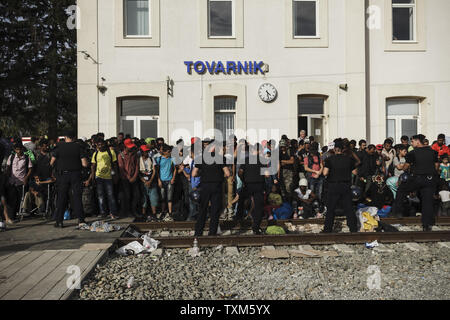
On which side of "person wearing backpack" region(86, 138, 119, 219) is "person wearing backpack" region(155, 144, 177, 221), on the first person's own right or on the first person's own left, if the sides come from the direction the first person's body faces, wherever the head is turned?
on the first person's own left

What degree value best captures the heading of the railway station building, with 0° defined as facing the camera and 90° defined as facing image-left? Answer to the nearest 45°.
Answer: approximately 0°
